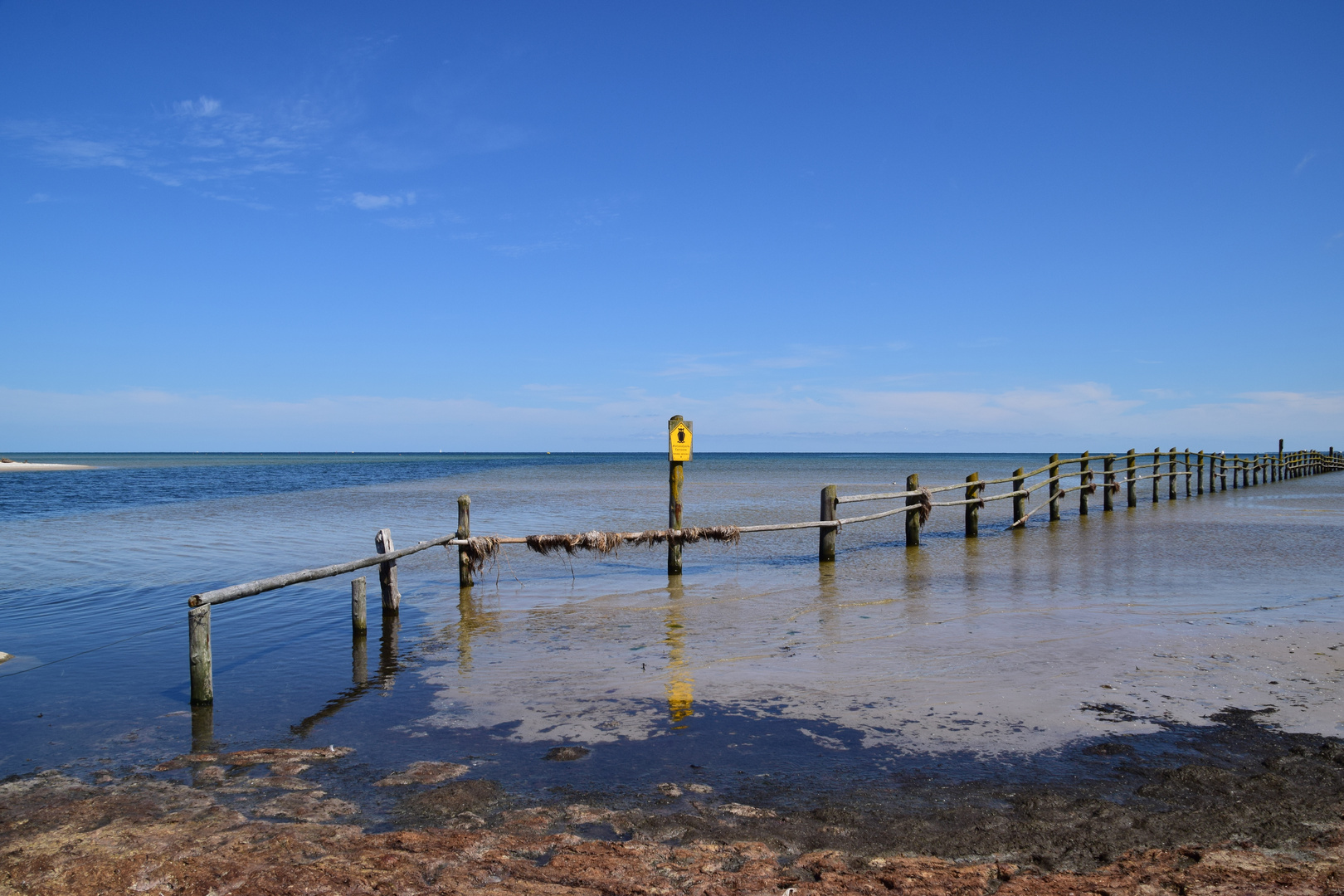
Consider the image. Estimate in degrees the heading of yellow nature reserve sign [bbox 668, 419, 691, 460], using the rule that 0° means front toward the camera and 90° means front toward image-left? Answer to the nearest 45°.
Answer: approximately 0°
